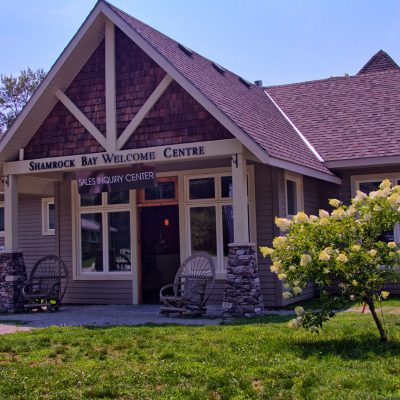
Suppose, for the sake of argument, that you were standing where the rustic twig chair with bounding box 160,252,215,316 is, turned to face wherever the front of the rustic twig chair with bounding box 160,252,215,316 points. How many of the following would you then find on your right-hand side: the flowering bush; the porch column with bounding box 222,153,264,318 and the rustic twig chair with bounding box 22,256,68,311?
1

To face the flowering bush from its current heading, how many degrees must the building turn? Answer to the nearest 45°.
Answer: approximately 90° to its left

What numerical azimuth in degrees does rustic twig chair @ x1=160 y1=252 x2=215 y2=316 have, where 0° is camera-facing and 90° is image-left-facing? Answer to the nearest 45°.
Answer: approximately 45°

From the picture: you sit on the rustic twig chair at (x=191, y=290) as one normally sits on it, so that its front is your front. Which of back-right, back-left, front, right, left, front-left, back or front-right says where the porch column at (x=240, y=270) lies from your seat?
left

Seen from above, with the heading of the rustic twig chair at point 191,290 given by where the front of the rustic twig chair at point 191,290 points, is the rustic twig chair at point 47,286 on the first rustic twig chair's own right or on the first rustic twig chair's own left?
on the first rustic twig chair's own right

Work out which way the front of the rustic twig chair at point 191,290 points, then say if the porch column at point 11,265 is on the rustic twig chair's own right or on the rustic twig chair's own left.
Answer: on the rustic twig chair's own right
